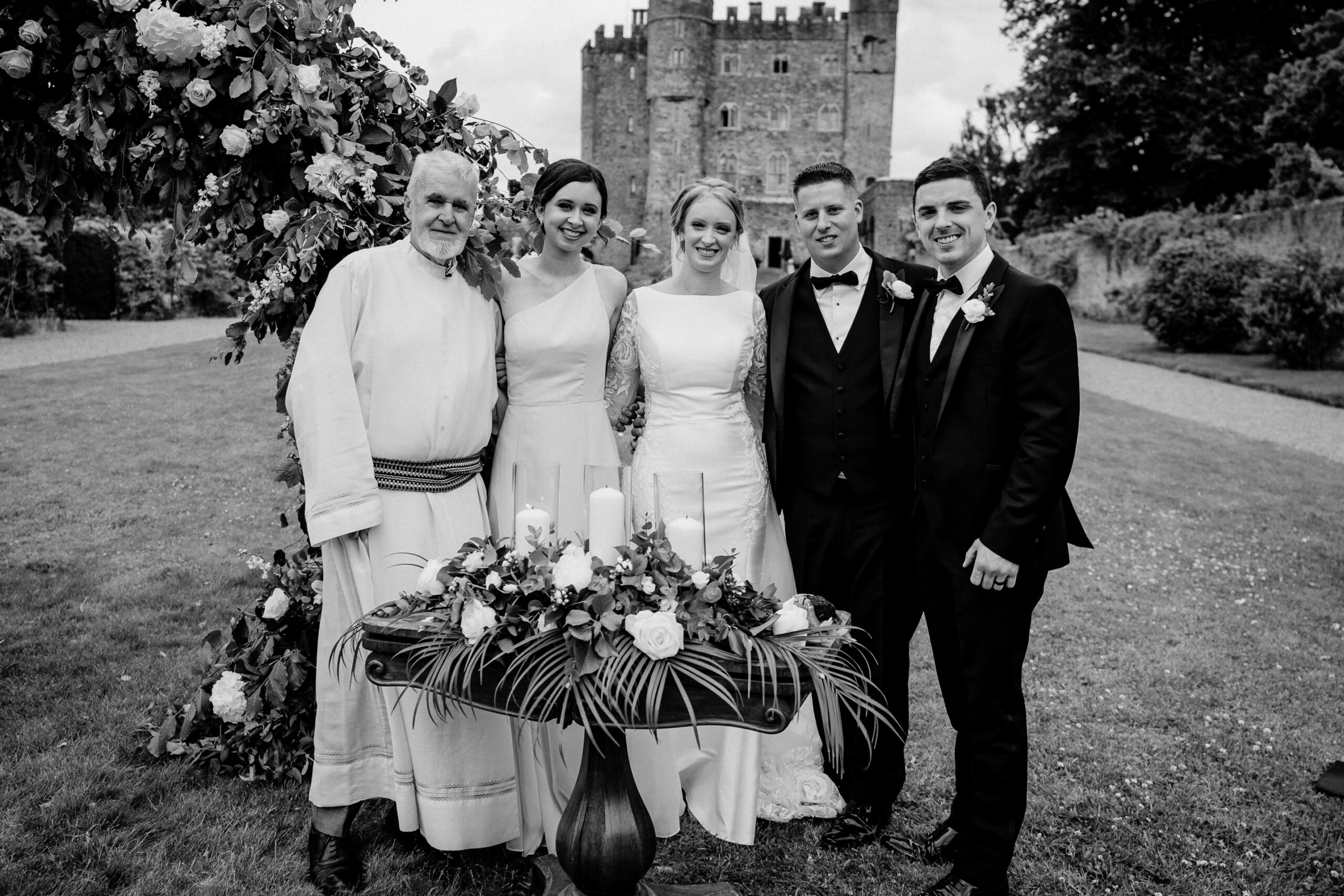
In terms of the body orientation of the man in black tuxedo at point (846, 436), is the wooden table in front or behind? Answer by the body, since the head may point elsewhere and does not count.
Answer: in front

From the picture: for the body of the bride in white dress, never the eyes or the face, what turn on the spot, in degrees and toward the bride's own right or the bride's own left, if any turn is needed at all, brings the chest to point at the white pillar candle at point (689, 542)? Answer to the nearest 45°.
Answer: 0° — they already face it

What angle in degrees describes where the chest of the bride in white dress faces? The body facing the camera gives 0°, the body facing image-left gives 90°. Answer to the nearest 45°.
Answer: approximately 0°

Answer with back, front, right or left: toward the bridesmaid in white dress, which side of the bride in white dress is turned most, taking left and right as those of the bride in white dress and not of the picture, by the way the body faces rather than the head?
right

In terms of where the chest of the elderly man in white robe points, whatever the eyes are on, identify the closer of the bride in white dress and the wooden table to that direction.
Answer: the wooden table

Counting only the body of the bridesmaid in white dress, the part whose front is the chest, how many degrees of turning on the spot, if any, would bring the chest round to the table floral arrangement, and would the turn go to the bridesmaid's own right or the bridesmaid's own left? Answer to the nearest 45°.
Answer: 0° — they already face it

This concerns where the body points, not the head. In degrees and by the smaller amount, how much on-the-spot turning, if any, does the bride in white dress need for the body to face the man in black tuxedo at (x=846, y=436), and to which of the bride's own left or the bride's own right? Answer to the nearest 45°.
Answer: approximately 90° to the bride's own left

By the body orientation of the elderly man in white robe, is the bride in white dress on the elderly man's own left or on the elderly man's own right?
on the elderly man's own left

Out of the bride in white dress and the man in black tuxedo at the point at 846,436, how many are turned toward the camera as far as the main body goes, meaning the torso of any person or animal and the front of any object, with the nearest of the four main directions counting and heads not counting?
2

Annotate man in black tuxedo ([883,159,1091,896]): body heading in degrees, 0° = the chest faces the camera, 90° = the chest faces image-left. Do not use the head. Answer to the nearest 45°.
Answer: approximately 45°

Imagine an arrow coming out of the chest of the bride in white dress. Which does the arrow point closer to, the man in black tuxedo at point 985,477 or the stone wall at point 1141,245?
the man in black tuxedo
